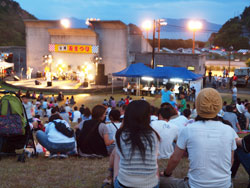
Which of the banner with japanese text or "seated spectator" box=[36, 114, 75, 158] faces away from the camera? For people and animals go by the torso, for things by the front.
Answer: the seated spectator

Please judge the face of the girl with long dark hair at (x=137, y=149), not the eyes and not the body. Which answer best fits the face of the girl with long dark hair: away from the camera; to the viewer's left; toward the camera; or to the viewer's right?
away from the camera

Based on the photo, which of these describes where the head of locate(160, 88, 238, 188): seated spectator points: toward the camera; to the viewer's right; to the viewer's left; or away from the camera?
away from the camera

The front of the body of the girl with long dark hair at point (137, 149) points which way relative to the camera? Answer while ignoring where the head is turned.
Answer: away from the camera

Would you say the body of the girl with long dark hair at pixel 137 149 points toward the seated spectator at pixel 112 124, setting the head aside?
yes

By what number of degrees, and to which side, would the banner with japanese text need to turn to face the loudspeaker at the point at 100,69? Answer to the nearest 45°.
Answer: approximately 45° to its left

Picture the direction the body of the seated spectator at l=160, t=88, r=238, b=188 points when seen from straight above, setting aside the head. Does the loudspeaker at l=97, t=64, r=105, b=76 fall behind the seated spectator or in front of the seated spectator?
in front

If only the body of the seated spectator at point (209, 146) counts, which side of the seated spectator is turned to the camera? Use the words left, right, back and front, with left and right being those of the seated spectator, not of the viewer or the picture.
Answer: back

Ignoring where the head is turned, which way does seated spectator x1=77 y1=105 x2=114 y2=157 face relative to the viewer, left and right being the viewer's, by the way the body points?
facing away from the viewer and to the right of the viewer

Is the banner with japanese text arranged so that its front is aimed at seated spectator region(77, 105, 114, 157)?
yes

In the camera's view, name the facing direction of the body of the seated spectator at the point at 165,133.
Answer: away from the camera

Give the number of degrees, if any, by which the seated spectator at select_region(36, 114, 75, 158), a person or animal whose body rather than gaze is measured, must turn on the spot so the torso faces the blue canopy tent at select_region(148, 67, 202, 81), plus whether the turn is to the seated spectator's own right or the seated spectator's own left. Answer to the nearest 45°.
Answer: approximately 45° to the seated spectator's own right

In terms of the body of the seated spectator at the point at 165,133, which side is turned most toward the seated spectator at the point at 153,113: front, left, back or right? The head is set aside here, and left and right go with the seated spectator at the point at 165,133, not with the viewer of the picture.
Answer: front
